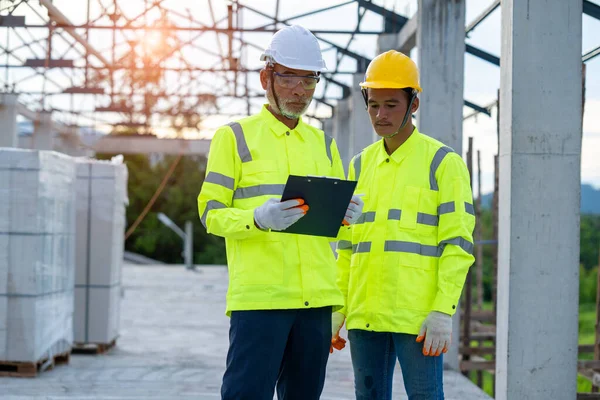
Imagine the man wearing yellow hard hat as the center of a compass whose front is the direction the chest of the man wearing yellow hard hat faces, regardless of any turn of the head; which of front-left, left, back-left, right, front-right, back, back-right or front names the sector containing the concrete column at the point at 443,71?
back-right

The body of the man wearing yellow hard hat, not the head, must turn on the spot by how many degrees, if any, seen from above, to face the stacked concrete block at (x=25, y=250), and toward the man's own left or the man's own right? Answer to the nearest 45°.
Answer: approximately 90° to the man's own right

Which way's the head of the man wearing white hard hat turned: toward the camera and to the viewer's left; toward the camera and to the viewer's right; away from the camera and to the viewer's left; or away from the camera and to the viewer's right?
toward the camera and to the viewer's right

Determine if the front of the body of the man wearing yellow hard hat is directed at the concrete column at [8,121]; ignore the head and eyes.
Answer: no

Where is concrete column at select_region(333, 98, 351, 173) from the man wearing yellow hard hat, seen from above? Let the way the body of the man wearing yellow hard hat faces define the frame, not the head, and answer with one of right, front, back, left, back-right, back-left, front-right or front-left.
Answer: back-right

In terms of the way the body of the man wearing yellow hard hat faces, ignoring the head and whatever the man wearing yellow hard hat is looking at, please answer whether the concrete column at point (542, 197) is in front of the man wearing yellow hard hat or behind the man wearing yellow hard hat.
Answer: behind

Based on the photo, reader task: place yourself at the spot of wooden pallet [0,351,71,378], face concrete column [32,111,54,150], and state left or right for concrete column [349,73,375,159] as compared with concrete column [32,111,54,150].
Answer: right

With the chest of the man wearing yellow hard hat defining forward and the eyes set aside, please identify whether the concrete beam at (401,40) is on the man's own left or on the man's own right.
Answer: on the man's own right

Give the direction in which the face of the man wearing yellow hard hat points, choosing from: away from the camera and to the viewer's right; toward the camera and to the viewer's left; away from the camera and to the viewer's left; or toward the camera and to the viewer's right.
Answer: toward the camera and to the viewer's left

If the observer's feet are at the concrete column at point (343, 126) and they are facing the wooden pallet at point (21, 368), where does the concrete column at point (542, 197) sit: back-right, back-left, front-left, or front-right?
front-left

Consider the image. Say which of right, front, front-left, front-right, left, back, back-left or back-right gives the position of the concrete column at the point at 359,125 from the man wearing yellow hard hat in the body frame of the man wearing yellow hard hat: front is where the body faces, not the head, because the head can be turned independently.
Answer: back-right

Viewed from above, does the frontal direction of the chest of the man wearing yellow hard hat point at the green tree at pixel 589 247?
no

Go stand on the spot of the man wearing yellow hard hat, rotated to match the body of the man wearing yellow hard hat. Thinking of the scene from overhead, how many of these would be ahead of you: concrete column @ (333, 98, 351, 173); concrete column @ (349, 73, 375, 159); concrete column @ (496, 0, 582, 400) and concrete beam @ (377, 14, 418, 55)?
0

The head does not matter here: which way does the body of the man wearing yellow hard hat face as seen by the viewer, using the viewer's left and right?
facing the viewer and to the left of the viewer
